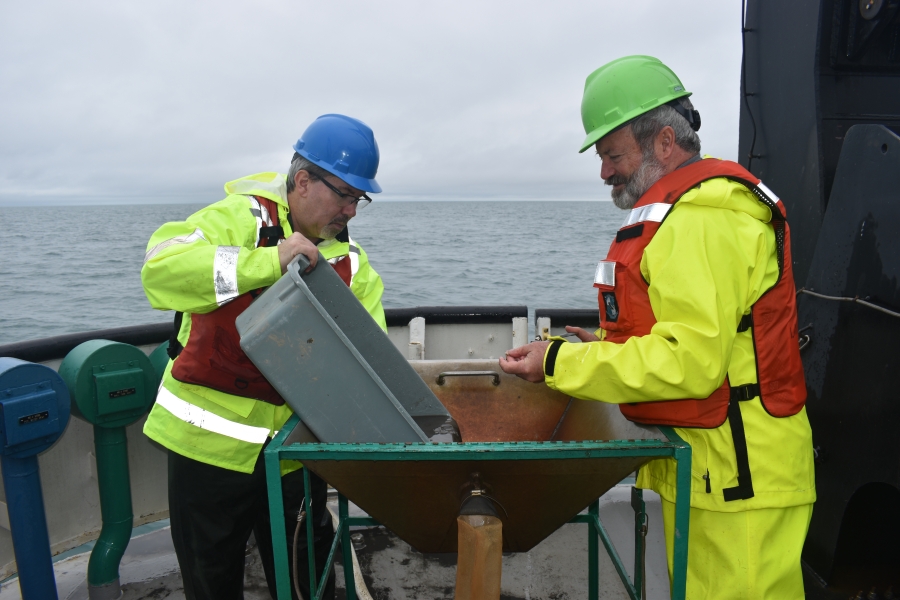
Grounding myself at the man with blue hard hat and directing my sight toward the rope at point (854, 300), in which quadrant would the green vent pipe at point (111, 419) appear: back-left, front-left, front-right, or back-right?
back-left

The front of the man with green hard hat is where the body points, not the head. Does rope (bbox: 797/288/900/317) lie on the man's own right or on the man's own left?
on the man's own right

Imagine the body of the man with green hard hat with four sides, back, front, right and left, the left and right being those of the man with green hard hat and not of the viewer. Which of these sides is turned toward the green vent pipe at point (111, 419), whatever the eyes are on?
front

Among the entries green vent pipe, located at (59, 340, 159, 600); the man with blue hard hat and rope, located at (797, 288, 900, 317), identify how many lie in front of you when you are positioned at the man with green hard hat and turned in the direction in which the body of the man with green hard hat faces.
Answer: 2

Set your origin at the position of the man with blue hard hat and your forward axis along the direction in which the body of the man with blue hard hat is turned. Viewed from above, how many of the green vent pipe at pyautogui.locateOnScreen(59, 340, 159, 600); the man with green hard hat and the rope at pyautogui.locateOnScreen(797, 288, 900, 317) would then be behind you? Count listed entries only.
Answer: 1

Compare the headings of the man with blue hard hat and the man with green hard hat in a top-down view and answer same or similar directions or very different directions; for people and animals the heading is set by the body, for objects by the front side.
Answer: very different directions

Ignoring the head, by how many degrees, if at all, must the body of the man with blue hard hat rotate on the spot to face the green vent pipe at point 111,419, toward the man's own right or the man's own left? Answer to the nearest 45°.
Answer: approximately 180°

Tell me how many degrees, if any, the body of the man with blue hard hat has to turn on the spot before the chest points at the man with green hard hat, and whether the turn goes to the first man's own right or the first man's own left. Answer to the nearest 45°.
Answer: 0° — they already face them

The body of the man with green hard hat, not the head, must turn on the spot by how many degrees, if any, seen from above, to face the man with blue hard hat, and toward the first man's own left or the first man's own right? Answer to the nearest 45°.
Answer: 0° — they already face them

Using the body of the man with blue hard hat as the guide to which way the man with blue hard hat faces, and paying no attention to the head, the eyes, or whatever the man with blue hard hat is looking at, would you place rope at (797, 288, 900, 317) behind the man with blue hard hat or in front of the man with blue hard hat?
in front

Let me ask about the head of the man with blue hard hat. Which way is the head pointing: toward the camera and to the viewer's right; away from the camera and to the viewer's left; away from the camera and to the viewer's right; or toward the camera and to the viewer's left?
toward the camera and to the viewer's right

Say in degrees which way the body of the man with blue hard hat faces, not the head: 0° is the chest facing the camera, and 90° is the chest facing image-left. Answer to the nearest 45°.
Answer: approximately 315°

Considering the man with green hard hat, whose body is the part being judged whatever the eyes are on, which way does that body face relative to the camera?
to the viewer's left

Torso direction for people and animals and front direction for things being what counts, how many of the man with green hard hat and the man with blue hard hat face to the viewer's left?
1
